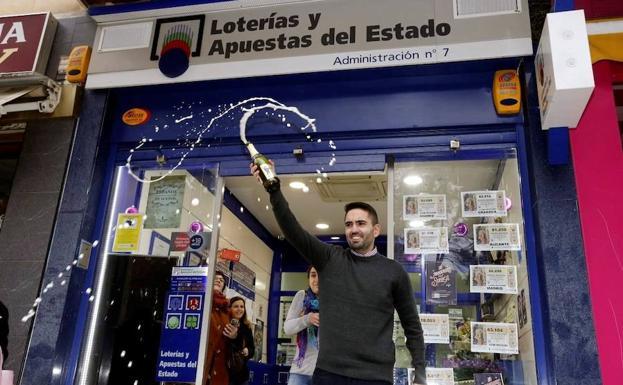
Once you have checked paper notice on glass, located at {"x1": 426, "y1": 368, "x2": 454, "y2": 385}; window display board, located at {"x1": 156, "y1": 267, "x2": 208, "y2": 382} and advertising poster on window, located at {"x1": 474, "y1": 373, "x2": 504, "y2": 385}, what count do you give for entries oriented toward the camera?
3

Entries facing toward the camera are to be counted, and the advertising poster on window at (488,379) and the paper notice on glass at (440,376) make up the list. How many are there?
2

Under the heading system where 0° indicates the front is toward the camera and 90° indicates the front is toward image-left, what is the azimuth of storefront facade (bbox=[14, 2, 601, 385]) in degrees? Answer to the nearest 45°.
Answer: approximately 0°

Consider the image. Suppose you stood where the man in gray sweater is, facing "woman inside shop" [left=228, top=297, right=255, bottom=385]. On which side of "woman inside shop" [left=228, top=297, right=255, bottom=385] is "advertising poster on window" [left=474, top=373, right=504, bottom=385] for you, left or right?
right

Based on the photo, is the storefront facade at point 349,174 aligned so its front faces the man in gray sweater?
yes

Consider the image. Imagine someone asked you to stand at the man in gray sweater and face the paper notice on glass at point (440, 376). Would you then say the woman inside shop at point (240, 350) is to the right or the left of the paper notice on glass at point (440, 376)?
left

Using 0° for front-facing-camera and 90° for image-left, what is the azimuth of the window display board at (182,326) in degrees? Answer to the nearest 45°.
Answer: approximately 0°

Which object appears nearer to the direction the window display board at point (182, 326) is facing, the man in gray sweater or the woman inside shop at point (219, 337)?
the man in gray sweater

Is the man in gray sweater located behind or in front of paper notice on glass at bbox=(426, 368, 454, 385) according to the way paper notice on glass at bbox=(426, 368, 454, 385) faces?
in front

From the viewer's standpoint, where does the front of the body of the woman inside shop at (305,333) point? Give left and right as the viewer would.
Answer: facing the viewer and to the right of the viewer
